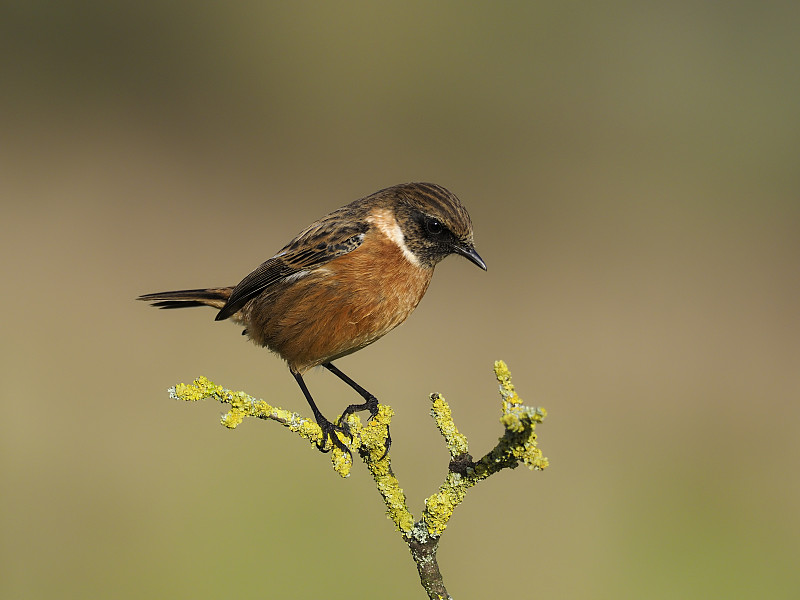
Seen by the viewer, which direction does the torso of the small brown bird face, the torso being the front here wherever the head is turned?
to the viewer's right
